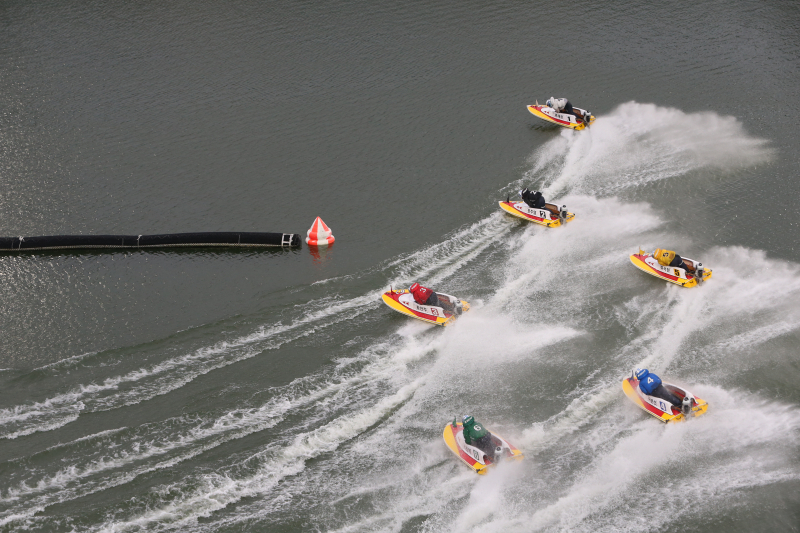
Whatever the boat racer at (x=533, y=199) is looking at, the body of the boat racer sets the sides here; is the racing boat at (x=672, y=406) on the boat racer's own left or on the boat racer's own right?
on the boat racer's own left

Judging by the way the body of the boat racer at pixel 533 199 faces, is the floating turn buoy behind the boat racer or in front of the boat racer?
in front

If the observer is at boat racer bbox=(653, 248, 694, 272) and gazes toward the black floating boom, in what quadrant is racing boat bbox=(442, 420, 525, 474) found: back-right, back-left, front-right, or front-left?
front-left

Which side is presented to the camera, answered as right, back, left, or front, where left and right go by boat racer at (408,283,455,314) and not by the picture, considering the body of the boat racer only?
left

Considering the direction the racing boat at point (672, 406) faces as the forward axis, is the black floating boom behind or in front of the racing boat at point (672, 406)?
in front

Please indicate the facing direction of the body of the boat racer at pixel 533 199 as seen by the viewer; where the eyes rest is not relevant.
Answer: to the viewer's left

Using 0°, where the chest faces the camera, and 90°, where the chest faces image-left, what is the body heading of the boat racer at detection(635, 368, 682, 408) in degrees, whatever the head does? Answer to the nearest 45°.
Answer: approximately 135°

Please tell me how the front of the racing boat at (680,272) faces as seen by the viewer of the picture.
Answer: facing away from the viewer and to the left of the viewer

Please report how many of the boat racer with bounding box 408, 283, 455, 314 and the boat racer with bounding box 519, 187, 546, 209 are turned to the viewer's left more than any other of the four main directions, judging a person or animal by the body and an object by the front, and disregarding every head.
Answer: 2

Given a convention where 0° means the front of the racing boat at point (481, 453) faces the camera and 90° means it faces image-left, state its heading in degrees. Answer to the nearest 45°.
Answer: approximately 135°

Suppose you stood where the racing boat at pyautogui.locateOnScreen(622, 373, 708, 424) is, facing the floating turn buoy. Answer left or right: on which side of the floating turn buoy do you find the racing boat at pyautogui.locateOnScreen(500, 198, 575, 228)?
right

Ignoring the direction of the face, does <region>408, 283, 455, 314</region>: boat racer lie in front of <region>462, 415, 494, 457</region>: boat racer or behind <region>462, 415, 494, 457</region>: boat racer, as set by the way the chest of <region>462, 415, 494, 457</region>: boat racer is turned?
in front

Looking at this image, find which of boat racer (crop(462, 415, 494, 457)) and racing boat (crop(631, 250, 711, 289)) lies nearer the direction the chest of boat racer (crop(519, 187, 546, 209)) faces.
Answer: the boat racer

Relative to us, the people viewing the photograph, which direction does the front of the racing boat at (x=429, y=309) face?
facing away from the viewer and to the left of the viewer

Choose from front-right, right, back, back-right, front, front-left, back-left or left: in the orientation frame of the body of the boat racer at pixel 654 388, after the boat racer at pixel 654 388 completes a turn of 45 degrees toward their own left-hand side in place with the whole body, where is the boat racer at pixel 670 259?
right

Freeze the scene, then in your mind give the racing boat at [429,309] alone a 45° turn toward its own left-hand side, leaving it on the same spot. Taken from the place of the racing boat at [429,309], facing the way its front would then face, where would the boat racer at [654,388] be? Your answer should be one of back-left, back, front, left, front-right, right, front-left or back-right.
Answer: back-left

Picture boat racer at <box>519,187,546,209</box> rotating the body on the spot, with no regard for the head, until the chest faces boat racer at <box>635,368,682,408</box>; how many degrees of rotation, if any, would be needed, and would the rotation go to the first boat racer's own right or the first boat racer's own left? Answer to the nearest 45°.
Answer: approximately 90° to the first boat racer's own left
